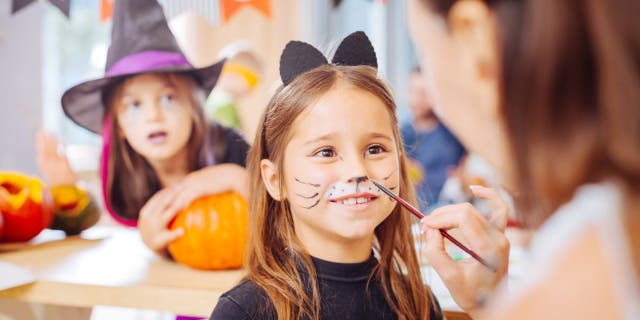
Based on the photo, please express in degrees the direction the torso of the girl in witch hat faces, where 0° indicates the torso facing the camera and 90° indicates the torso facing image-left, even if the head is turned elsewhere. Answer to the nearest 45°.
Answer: approximately 0°

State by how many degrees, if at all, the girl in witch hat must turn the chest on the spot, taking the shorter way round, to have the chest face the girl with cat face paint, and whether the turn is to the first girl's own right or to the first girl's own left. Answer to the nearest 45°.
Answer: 0° — they already face them

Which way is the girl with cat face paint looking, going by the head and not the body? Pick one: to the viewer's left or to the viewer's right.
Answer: to the viewer's right
